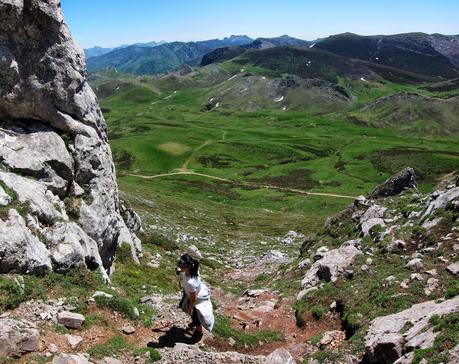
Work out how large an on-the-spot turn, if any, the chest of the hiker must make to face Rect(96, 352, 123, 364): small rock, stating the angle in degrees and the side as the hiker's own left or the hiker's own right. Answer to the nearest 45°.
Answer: approximately 45° to the hiker's own left

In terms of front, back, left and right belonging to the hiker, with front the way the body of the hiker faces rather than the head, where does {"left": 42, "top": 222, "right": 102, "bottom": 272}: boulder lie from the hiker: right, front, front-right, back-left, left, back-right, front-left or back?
front-right

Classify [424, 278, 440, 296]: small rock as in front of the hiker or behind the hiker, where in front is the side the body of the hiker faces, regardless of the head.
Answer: behind

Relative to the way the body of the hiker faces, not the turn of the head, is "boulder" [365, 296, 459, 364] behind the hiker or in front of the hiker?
behind

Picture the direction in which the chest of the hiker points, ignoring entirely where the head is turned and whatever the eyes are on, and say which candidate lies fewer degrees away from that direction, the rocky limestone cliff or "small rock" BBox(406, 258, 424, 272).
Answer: the rocky limestone cliff

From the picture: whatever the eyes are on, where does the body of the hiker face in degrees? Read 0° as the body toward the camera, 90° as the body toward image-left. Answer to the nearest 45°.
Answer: approximately 90°

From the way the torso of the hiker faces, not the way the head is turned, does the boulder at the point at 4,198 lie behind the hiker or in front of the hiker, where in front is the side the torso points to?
in front

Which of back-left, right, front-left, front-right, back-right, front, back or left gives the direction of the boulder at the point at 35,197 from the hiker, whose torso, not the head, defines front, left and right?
front-right

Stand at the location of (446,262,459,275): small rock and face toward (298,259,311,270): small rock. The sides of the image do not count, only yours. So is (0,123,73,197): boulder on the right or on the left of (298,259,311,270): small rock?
left

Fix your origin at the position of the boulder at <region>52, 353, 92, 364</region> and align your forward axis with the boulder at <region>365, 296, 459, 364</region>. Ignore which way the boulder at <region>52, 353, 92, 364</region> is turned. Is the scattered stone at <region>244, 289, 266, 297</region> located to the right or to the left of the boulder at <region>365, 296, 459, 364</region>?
left
